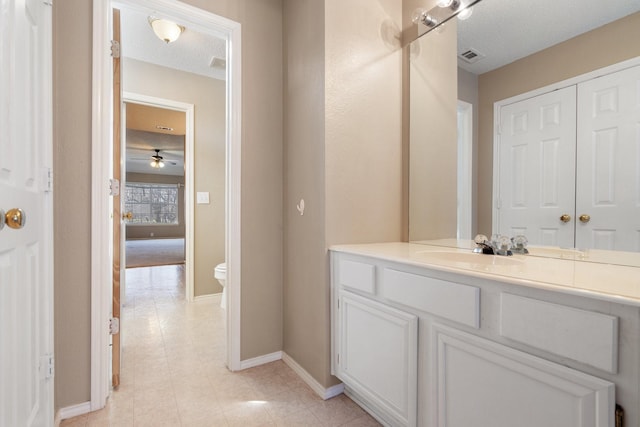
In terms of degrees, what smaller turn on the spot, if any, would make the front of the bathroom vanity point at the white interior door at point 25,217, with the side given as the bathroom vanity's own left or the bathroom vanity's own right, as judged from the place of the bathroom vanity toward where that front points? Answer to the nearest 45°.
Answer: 0° — it already faces it

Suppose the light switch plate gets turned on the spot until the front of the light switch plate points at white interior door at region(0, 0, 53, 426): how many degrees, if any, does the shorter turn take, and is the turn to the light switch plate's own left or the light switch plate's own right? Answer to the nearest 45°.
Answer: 0° — it already faces it

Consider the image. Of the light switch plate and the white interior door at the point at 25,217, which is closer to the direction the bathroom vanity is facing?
the white interior door

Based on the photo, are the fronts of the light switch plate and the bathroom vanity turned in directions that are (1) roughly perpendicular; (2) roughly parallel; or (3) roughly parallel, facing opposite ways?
roughly perpendicular

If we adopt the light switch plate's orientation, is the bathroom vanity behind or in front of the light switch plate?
in front

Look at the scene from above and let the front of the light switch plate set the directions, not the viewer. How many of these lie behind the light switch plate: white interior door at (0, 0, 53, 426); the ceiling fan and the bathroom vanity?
1

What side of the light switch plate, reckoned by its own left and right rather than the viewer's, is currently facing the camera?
front

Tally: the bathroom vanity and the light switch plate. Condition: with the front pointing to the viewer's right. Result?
0

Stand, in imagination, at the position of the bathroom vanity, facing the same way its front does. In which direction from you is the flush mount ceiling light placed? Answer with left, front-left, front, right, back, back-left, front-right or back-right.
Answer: front-right

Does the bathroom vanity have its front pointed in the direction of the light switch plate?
no

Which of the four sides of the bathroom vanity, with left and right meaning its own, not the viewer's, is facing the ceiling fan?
right

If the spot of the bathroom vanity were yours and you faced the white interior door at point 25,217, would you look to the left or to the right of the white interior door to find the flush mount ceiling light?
right

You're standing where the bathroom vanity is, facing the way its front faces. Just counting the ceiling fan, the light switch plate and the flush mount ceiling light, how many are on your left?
0

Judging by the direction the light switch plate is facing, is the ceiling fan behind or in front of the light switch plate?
behind
